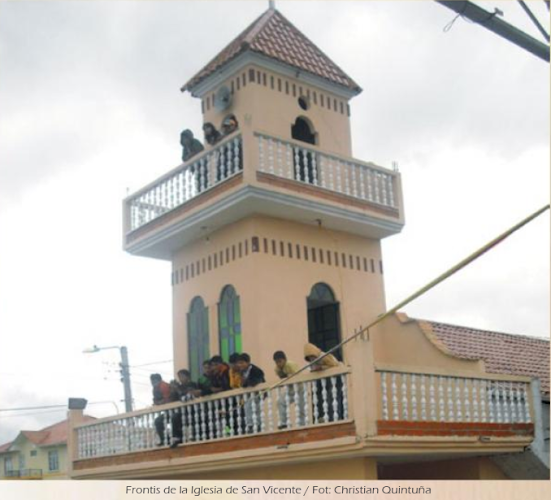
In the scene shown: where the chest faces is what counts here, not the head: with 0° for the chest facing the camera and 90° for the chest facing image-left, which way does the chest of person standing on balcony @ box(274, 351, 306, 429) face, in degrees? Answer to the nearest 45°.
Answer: approximately 45°

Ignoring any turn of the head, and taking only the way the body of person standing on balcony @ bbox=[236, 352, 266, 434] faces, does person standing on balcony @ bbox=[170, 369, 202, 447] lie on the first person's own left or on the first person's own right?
on the first person's own right

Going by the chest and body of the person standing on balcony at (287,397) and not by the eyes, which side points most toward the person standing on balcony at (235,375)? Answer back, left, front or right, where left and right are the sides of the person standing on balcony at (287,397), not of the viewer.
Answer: right

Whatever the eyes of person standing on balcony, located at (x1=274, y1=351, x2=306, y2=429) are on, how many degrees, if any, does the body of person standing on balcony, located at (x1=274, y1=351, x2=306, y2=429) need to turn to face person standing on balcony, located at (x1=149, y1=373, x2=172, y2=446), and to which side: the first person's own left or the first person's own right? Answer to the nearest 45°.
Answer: approximately 90° to the first person's own right

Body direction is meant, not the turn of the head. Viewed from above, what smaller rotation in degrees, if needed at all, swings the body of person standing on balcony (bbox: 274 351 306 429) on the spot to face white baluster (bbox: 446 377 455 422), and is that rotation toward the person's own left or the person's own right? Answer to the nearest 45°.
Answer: approximately 135° to the person's own left

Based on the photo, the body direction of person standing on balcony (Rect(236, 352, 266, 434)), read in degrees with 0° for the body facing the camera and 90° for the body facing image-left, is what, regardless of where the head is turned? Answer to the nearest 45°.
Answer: approximately 45°
